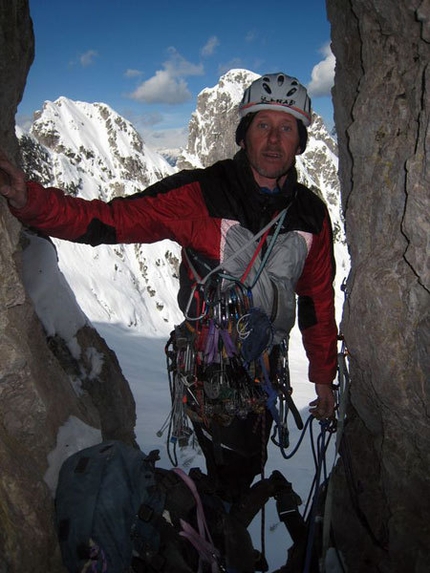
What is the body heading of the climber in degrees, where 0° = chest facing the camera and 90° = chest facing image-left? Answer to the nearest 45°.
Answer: approximately 0°
